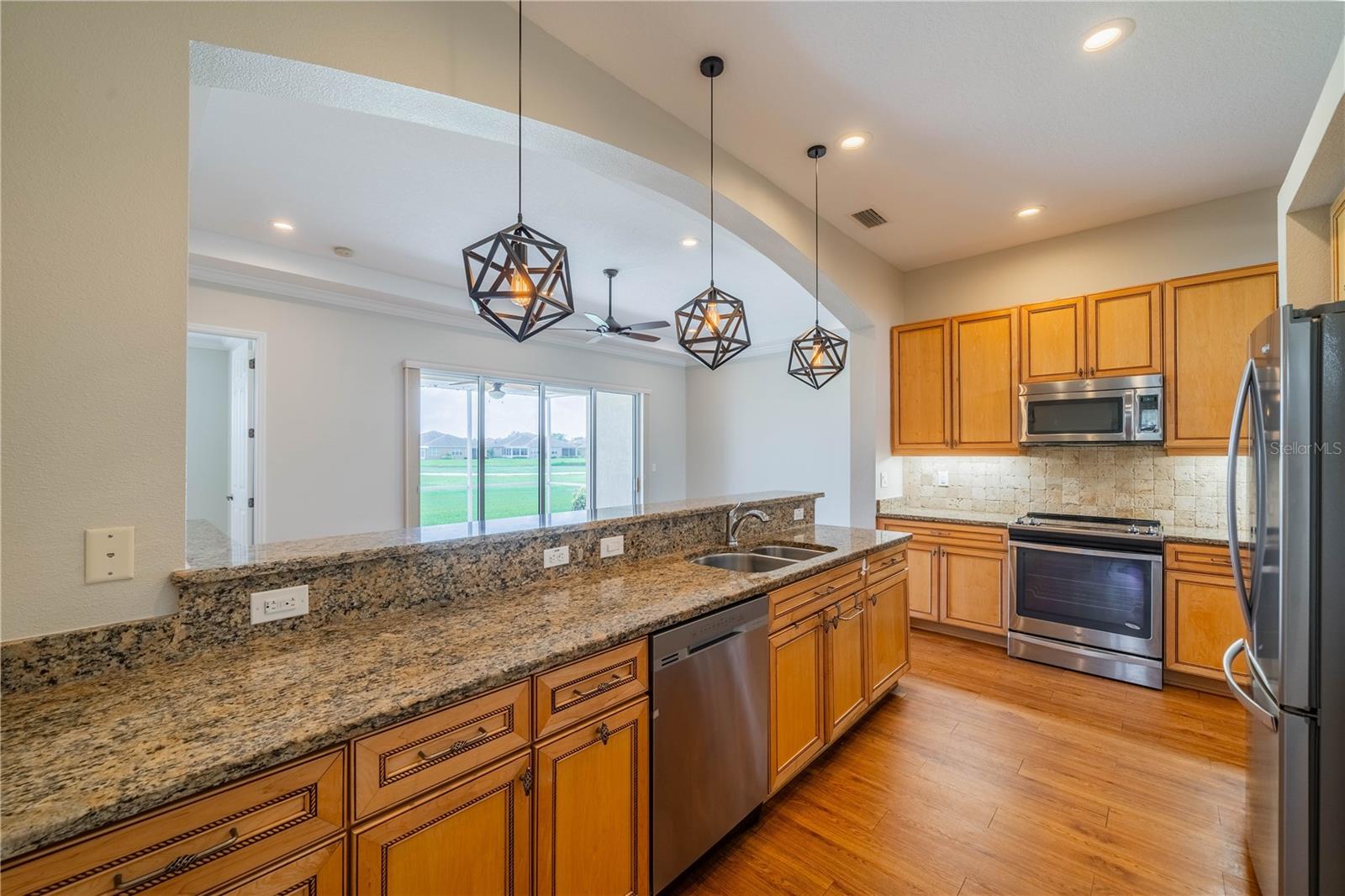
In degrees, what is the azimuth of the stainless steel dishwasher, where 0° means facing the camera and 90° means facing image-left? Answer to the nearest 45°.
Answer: approximately 315°

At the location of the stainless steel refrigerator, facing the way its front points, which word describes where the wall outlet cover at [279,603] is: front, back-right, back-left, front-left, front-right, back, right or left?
front-left

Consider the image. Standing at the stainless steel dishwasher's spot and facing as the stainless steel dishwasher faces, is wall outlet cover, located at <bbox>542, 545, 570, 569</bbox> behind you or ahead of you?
behind

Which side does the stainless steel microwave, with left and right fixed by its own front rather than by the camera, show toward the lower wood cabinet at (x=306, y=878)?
front

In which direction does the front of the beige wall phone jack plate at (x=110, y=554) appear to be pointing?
toward the camera

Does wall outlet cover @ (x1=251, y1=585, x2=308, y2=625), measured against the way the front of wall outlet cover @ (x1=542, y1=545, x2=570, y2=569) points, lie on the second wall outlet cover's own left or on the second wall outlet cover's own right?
on the second wall outlet cover's own right

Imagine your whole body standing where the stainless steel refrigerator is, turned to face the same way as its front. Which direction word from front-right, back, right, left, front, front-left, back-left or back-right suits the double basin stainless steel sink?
front

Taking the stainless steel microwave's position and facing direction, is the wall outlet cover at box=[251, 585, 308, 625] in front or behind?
in front

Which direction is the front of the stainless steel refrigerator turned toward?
to the viewer's left

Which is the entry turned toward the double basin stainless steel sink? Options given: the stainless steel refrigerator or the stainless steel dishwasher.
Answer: the stainless steel refrigerator

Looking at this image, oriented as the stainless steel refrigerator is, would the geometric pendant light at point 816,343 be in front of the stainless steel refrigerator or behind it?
in front

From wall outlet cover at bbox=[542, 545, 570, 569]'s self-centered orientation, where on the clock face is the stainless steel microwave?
The stainless steel microwave is roughly at 10 o'clock from the wall outlet cover.

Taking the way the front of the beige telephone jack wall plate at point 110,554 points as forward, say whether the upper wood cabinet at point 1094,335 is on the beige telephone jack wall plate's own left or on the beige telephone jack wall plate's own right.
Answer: on the beige telephone jack wall plate's own left

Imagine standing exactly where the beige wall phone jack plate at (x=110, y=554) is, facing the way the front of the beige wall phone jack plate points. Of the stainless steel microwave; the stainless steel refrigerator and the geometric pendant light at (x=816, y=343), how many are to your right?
0
